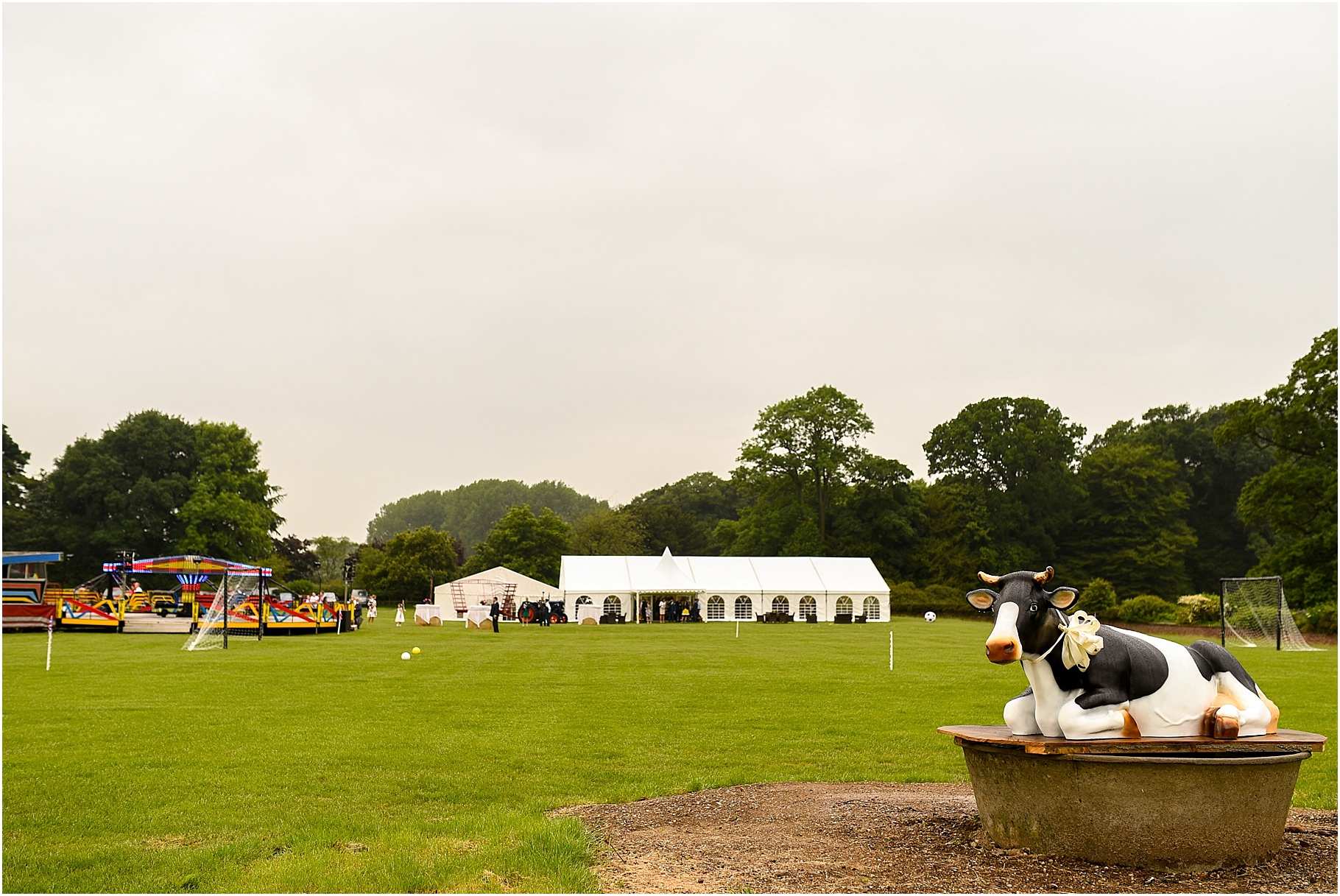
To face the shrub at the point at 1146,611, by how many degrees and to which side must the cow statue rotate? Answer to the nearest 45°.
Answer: approximately 135° to its right

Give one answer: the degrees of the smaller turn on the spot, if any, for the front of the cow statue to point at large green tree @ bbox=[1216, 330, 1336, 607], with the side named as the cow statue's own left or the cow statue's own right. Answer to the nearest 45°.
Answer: approximately 135° to the cow statue's own right

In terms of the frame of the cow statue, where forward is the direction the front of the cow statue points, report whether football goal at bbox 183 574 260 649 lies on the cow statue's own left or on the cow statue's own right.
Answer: on the cow statue's own right

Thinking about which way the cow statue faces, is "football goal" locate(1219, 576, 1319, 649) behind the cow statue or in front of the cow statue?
behind

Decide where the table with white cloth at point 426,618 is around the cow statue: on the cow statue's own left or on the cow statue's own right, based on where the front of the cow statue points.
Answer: on the cow statue's own right

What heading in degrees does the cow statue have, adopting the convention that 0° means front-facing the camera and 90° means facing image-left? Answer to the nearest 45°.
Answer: approximately 45°

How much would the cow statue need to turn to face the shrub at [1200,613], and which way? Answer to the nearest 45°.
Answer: approximately 135° to its right

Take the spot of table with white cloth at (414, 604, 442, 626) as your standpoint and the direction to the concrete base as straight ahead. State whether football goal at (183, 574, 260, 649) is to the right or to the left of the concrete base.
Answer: right
